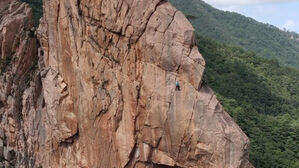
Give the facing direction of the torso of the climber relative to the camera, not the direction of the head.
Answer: away from the camera
